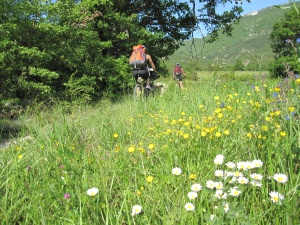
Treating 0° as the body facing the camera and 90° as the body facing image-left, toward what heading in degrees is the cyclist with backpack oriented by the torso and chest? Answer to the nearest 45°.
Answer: approximately 225°

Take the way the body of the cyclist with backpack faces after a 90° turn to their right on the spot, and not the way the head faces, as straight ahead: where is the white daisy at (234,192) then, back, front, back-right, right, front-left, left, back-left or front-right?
front-right

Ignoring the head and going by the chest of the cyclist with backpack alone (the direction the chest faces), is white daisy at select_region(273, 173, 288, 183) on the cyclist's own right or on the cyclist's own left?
on the cyclist's own right
